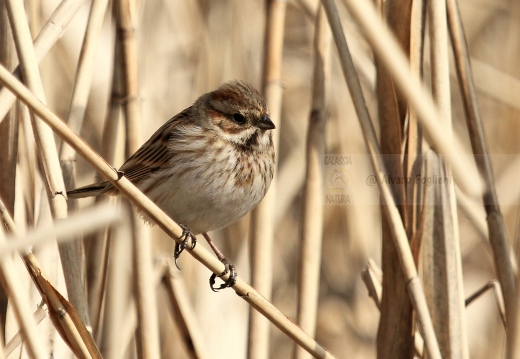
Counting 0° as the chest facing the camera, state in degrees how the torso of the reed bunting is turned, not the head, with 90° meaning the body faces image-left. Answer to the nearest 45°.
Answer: approximately 315°

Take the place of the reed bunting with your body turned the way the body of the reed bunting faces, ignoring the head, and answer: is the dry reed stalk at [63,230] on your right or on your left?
on your right

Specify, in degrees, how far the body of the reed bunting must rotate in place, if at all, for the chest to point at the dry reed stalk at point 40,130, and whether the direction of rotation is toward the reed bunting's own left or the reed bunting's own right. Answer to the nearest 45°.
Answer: approximately 90° to the reed bunting's own right

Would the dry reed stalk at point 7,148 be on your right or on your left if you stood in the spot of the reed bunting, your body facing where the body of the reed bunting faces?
on your right

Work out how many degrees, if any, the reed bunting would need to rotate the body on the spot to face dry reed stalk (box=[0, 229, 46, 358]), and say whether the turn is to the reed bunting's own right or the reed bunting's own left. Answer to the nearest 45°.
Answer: approximately 90° to the reed bunting's own right

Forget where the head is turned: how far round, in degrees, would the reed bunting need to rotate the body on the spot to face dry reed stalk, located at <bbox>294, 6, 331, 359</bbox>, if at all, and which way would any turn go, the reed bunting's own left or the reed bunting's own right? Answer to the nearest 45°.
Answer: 0° — it already faces it
